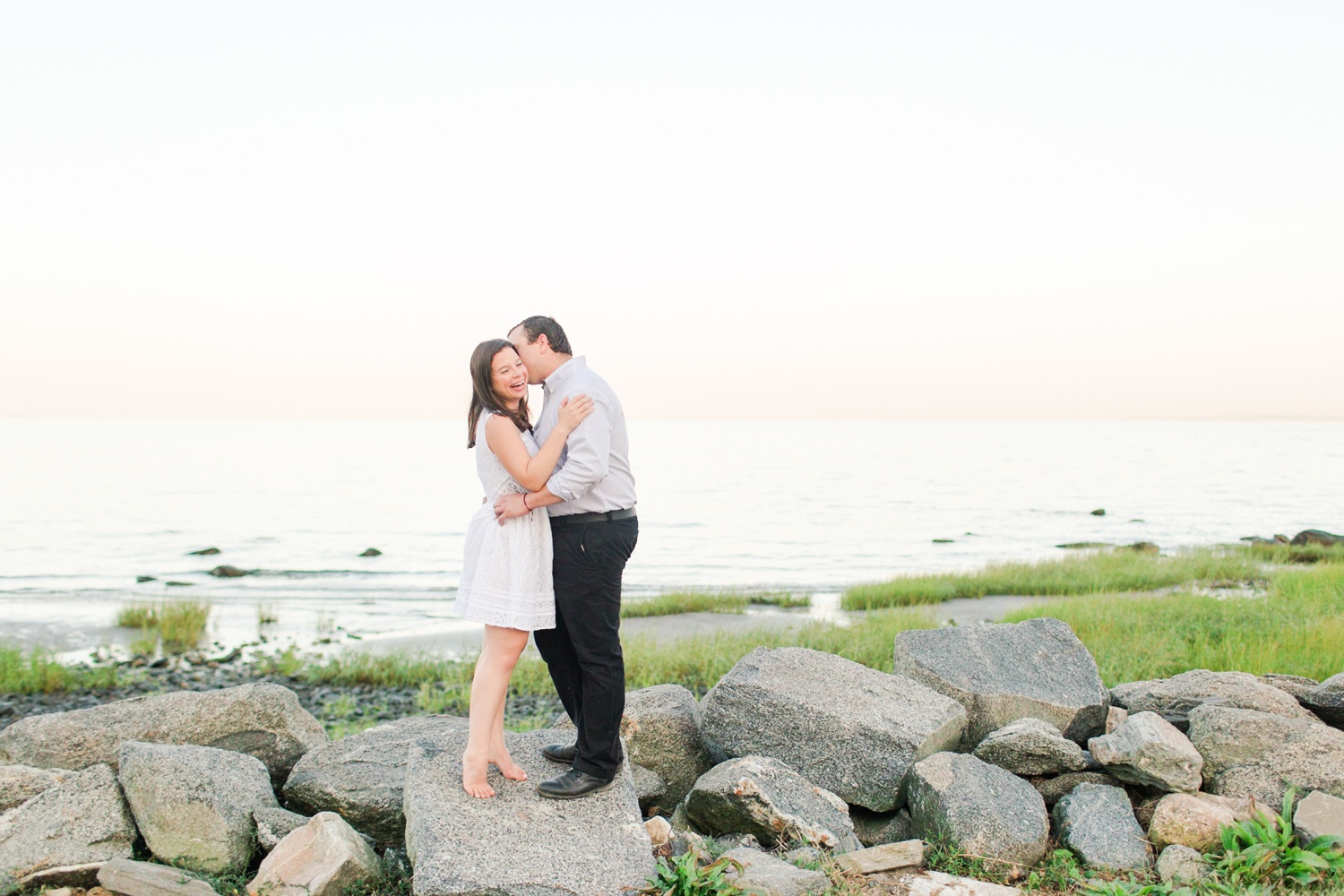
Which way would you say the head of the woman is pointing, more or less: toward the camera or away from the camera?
toward the camera

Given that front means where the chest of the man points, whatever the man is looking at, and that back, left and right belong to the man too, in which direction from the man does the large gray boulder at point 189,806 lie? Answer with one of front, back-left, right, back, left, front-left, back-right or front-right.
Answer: front

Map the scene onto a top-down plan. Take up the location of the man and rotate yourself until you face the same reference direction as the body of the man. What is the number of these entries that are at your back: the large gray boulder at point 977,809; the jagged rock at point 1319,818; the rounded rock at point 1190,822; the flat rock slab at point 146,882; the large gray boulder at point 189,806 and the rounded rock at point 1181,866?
4

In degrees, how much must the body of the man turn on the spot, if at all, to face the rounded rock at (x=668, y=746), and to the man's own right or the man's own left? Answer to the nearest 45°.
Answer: approximately 90° to the man's own right

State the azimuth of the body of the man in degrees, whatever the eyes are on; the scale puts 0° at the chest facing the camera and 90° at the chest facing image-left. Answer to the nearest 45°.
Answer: approximately 90°

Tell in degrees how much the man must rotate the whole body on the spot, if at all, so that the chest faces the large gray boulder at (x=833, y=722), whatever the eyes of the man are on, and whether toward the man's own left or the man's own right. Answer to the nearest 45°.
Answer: approximately 135° to the man's own right

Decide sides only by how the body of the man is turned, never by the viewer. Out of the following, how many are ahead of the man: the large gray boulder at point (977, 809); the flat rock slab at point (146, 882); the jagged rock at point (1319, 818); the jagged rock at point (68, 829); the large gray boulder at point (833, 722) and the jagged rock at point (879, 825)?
2

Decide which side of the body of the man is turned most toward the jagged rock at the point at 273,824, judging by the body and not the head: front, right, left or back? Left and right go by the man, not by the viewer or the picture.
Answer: front

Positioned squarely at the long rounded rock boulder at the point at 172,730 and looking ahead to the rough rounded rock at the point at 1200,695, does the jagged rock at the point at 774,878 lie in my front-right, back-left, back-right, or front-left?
front-right

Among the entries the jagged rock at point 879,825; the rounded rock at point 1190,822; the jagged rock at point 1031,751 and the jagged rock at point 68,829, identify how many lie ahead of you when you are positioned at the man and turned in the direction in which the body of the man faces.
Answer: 1

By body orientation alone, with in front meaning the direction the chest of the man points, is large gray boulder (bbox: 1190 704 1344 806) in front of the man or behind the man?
behind

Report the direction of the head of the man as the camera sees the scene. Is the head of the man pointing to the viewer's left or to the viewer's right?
to the viewer's left

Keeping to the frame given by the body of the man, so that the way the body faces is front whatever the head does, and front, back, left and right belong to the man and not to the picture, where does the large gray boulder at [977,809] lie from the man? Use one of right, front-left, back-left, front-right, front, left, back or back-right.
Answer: back

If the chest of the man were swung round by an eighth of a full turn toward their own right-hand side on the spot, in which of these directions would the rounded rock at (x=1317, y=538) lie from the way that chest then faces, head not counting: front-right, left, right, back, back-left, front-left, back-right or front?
right

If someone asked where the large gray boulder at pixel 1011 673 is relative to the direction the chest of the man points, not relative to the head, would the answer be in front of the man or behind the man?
behind
